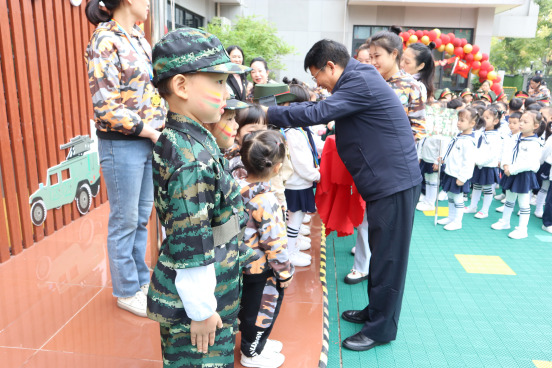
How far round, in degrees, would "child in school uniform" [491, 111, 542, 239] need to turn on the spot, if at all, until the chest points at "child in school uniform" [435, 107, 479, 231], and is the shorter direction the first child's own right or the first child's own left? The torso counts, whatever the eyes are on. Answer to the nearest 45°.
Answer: approximately 45° to the first child's own right

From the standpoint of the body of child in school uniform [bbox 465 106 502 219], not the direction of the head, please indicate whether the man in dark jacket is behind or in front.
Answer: in front

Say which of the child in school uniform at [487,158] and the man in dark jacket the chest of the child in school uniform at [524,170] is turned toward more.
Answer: the man in dark jacket

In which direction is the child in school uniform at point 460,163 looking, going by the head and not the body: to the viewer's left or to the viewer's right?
to the viewer's left

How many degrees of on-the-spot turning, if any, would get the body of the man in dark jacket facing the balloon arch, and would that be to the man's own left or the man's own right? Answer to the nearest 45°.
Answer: approximately 90° to the man's own right

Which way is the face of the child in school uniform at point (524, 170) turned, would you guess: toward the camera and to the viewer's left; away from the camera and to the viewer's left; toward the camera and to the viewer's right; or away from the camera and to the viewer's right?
toward the camera and to the viewer's left

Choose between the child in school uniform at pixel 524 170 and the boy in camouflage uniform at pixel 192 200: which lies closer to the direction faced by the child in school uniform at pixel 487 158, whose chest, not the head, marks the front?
the boy in camouflage uniform

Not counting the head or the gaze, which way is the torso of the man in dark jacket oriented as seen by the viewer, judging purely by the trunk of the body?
to the viewer's left
